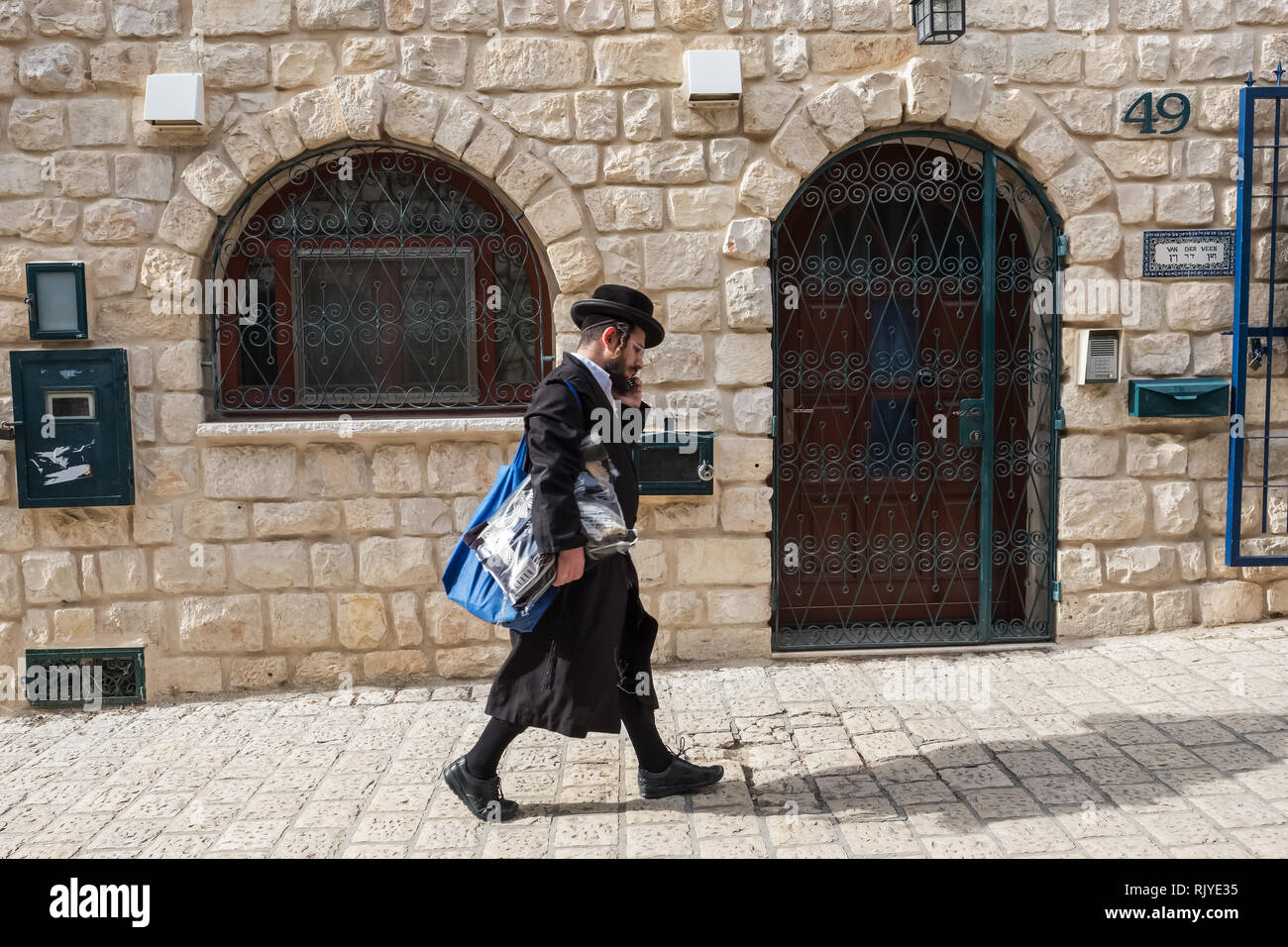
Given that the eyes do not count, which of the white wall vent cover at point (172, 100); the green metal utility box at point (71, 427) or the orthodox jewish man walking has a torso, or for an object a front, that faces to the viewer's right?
the orthodox jewish man walking

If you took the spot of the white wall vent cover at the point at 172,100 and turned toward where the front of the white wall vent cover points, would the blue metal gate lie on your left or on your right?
on your left

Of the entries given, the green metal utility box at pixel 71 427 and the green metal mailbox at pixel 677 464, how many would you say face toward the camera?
2

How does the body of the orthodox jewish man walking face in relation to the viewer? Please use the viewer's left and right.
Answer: facing to the right of the viewer

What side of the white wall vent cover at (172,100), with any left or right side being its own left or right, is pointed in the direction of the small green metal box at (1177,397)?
left

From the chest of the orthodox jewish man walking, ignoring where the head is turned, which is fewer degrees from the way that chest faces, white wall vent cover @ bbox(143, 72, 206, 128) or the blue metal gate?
the blue metal gate

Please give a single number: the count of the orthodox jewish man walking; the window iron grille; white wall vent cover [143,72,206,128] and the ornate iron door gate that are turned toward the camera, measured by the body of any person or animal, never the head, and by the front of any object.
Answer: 3

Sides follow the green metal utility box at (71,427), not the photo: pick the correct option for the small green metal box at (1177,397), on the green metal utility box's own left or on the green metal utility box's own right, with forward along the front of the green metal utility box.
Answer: on the green metal utility box's own left

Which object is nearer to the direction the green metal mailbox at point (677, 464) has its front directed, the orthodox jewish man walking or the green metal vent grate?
the orthodox jewish man walking

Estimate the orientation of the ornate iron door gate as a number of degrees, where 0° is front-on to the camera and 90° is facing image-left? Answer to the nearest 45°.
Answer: approximately 0°

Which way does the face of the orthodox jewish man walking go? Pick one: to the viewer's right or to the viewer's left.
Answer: to the viewer's right

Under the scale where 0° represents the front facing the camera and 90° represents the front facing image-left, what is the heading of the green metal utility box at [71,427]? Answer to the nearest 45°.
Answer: approximately 0°

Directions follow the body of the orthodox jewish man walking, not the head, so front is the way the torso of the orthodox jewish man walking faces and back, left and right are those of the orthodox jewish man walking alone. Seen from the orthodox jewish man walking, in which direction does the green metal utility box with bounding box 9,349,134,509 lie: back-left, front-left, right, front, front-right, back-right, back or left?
back-left
